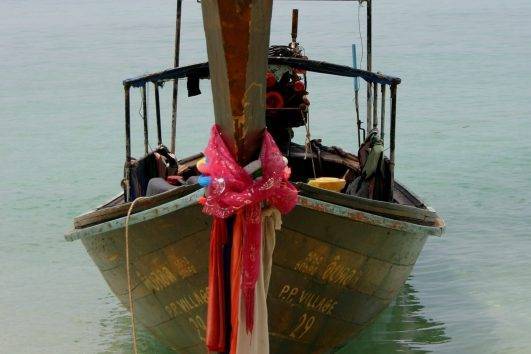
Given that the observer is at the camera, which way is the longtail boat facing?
facing the viewer
